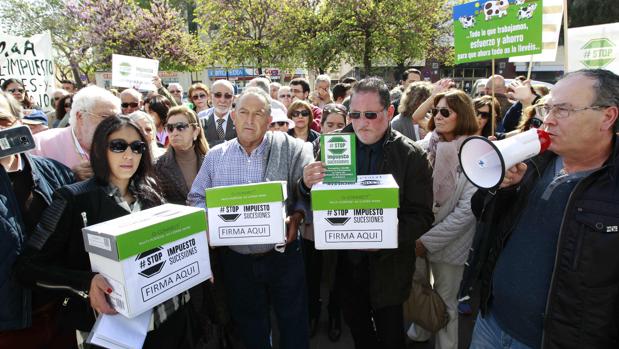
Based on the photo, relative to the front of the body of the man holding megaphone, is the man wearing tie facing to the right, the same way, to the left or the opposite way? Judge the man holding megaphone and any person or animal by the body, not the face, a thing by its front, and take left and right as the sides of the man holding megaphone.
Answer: to the left

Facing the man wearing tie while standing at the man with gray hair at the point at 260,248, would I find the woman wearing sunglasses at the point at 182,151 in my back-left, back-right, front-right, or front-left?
front-left

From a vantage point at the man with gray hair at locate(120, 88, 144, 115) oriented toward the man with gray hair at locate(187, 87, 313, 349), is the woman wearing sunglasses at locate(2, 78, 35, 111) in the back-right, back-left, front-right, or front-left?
back-right

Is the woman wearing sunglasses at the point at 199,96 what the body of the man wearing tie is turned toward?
no

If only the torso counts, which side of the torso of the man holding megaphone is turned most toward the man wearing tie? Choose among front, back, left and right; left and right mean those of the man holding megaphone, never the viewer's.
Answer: right

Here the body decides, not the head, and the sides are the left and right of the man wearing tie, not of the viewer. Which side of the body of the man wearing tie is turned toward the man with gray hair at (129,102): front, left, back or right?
right

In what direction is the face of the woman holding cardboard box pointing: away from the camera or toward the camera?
toward the camera

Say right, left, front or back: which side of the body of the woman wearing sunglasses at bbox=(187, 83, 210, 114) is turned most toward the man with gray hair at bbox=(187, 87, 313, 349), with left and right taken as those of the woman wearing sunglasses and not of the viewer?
front

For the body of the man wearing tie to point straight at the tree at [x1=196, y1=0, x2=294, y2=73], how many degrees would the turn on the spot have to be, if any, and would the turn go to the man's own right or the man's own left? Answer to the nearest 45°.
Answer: approximately 180°

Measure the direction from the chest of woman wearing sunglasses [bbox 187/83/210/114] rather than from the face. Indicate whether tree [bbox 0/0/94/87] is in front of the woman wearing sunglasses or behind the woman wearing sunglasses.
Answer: behind

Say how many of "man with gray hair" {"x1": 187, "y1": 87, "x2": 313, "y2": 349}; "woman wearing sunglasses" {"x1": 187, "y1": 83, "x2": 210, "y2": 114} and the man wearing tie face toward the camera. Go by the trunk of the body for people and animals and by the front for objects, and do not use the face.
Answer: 3

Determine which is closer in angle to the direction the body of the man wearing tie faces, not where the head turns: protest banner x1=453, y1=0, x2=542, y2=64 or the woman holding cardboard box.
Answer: the woman holding cardboard box

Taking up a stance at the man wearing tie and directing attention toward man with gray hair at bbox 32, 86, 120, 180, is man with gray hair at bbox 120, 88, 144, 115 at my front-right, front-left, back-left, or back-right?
front-right

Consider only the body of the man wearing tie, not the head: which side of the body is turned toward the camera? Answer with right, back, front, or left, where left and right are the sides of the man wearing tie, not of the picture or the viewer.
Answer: front

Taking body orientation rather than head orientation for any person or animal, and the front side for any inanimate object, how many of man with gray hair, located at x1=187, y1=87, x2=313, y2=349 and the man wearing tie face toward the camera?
2

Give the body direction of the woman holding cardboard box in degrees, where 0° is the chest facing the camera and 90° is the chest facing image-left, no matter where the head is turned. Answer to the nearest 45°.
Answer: approximately 315°

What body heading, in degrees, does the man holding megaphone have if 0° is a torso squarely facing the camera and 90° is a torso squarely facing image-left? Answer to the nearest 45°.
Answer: approximately 45°

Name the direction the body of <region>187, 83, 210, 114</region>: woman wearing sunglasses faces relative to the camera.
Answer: toward the camera
